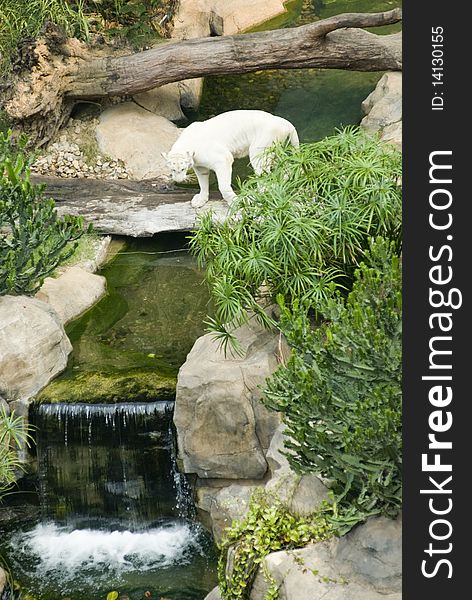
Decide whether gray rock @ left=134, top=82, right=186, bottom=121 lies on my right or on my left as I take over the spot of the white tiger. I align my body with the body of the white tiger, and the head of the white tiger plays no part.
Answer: on my right

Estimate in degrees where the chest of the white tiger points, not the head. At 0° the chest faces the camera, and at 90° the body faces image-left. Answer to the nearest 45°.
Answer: approximately 45°

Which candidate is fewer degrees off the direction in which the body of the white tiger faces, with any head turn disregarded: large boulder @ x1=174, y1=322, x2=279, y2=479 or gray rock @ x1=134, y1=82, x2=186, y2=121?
the large boulder

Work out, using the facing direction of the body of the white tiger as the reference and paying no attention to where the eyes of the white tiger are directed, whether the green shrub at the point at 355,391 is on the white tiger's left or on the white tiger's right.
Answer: on the white tiger's left

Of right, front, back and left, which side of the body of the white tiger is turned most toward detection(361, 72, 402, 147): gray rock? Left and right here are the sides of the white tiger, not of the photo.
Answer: back

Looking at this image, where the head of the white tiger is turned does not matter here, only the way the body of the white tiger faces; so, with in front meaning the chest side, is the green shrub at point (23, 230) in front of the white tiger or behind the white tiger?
in front

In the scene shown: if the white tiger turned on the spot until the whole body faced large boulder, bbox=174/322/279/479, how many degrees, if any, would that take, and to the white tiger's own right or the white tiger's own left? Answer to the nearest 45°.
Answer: approximately 45° to the white tiger's own left

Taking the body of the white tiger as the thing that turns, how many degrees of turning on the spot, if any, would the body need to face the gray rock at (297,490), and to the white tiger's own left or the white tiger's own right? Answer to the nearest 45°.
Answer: approximately 45° to the white tiger's own left

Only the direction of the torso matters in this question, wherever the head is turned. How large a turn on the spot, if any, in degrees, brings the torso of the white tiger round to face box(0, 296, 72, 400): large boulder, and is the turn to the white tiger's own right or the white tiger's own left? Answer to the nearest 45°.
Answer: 0° — it already faces it

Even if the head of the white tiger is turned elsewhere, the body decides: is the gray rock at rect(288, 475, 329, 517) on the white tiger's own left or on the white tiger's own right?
on the white tiger's own left
